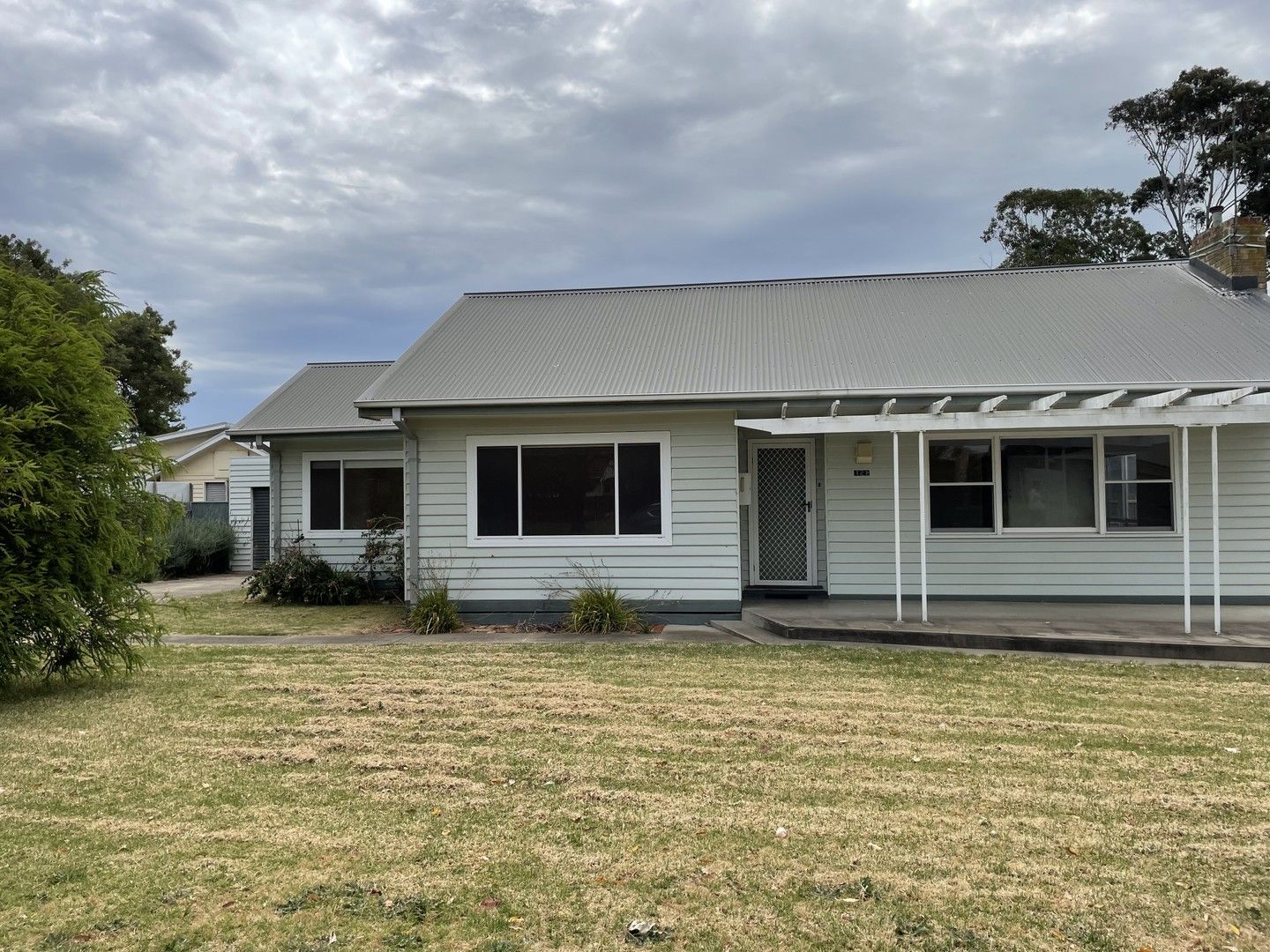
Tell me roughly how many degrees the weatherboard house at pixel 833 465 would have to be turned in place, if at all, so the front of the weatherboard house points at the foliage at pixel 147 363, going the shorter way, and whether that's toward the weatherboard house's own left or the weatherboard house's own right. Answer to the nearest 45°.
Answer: approximately 135° to the weatherboard house's own right

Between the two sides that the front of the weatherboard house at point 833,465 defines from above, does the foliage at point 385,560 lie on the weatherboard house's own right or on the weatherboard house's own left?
on the weatherboard house's own right

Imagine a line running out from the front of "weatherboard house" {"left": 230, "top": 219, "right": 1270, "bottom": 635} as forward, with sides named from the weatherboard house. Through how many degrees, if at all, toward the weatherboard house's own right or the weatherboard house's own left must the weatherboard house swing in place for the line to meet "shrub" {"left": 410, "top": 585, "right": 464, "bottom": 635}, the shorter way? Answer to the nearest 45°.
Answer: approximately 90° to the weatherboard house's own right

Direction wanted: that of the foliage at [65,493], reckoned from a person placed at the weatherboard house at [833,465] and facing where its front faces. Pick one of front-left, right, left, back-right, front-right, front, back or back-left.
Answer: front-right

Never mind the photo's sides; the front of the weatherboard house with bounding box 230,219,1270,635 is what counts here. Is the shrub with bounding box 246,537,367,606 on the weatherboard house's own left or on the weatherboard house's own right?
on the weatherboard house's own right

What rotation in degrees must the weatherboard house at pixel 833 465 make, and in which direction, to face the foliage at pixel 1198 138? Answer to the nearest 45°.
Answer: approximately 135° to its left

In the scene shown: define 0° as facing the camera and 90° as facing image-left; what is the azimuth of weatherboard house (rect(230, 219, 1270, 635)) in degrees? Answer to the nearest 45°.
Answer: approximately 0°

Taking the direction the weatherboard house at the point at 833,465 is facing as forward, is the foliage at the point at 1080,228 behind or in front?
behind
